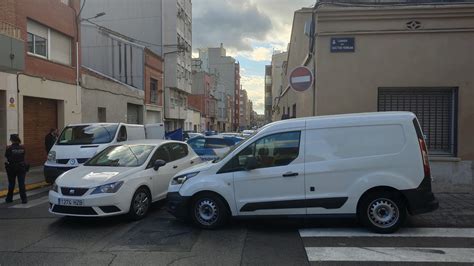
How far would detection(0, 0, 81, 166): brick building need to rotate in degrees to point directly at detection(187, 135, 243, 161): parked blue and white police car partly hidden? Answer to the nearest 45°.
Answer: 0° — it already faces it

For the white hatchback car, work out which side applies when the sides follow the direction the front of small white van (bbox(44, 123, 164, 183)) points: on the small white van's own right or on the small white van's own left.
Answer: on the small white van's own left

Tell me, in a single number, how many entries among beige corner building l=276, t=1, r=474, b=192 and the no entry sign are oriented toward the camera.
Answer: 2

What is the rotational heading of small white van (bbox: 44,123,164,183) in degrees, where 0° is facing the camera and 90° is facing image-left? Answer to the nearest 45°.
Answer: approximately 45°

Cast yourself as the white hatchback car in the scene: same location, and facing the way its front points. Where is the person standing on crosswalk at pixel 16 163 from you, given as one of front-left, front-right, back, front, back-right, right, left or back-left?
right

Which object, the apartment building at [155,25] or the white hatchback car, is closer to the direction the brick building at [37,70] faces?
the white hatchback car

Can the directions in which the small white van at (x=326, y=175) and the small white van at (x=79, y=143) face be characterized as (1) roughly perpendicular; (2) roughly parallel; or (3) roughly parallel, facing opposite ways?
roughly perpendicular

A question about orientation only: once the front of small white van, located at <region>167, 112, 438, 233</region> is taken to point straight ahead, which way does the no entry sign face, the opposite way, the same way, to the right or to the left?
to the left

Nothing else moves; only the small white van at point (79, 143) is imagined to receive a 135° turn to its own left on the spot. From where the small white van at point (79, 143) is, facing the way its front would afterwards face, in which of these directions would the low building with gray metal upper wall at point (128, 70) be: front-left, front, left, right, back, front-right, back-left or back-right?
left
